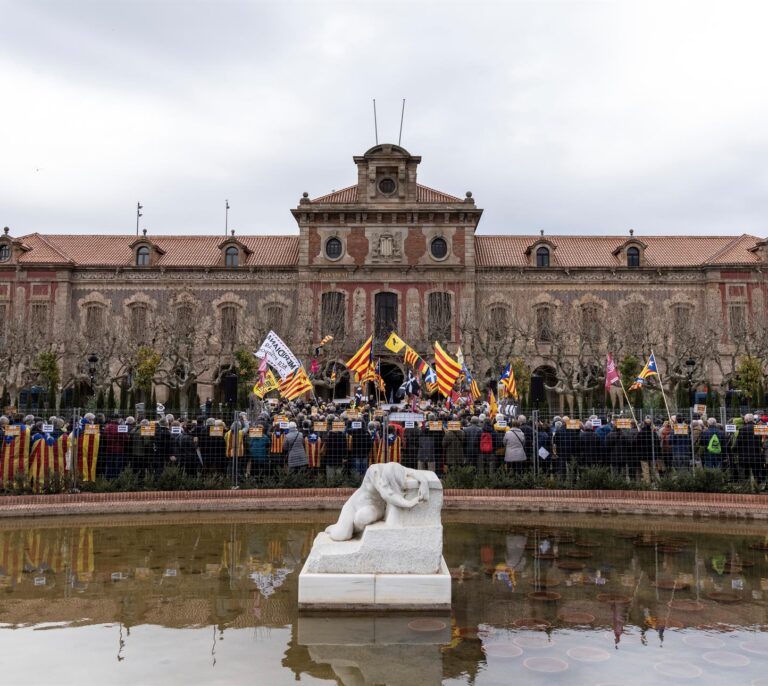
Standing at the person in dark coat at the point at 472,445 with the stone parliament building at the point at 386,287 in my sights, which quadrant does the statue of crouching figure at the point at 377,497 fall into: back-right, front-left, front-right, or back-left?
back-left

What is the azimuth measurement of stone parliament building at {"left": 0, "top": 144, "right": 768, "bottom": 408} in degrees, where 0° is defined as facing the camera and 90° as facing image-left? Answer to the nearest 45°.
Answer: approximately 0°

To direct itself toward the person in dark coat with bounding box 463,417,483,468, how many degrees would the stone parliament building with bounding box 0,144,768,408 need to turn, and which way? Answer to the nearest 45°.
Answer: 0° — it already faces them

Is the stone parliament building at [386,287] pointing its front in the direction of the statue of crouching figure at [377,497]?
yes
